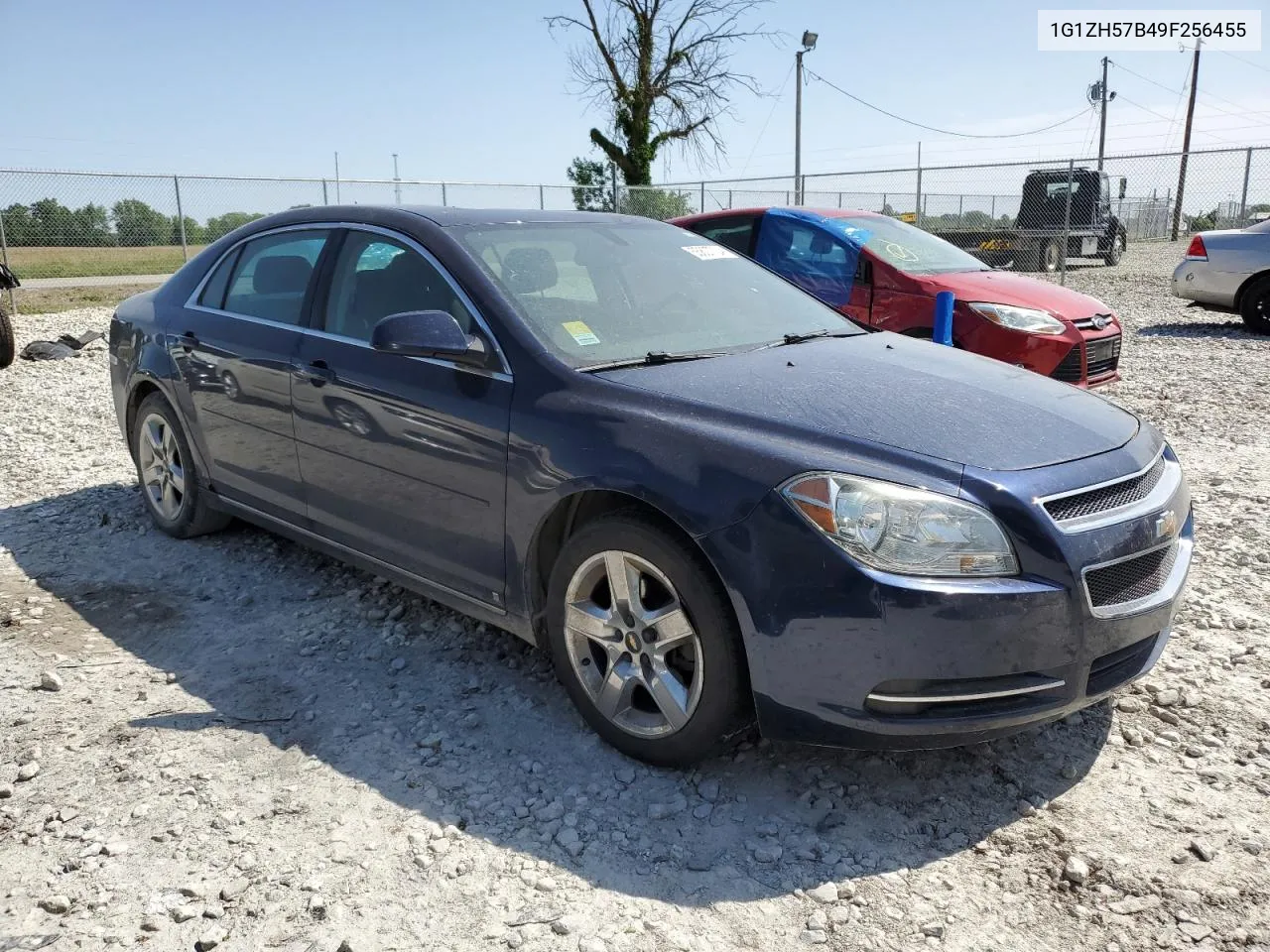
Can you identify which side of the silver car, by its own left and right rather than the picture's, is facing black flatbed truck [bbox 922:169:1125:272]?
left

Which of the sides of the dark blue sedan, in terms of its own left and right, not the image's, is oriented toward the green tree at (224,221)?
back

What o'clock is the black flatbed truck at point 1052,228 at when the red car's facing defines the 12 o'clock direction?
The black flatbed truck is roughly at 8 o'clock from the red car.

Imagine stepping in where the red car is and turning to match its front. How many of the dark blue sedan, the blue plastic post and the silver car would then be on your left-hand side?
1

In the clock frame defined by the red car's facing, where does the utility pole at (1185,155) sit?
The utility pole is roughly at 8 o'clock from the red car.

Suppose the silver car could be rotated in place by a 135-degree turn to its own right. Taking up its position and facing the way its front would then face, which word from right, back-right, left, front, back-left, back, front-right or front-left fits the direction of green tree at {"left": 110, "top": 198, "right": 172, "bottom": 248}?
front-right

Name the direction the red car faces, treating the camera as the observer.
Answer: facing the viewer and to the right of the viewer

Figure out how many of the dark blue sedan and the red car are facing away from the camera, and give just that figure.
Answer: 0

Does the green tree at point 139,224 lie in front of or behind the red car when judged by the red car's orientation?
behind

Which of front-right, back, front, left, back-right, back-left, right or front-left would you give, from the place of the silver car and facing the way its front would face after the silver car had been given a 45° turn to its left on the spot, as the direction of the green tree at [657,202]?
left

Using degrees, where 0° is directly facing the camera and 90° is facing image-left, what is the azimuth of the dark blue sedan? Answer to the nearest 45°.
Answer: approximately 315°

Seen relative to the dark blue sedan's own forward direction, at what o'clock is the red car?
The red car is roughly at 8 o'clock from the dark blue sedan.

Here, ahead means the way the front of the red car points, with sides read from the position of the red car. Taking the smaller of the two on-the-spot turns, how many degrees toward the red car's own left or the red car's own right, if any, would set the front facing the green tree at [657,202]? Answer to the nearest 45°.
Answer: approximately 135° to the red car's own left
